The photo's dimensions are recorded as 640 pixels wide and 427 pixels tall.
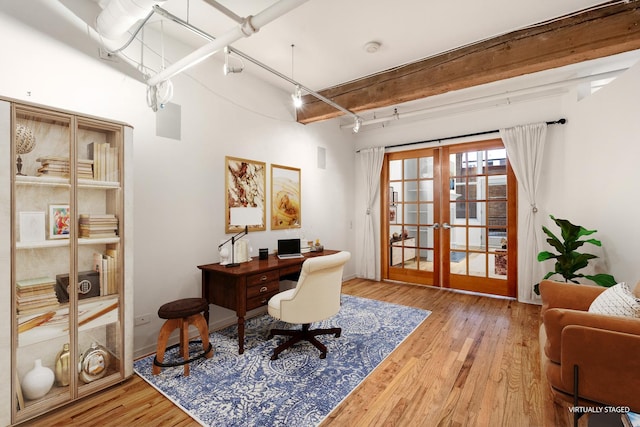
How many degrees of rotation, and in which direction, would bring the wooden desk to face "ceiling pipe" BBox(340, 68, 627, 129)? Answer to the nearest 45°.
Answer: approximately 45° to its left

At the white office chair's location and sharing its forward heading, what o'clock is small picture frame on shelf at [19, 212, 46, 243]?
The small picture frame on shelf is roughly at 10 o'clock from the white office chair.

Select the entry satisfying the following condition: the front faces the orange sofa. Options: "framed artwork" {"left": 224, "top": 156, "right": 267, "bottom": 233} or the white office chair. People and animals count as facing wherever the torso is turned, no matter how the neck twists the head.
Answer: the framed artwork

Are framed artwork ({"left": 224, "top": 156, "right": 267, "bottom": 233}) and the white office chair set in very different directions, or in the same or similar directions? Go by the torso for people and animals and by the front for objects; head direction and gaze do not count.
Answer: very different directions

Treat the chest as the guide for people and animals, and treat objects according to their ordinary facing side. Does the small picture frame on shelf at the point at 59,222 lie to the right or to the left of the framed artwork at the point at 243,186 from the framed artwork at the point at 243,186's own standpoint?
on its right

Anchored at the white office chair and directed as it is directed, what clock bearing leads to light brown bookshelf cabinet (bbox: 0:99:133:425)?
The light brown bookshelf cabinet is roughly at 10 o'clock from the white office chair.

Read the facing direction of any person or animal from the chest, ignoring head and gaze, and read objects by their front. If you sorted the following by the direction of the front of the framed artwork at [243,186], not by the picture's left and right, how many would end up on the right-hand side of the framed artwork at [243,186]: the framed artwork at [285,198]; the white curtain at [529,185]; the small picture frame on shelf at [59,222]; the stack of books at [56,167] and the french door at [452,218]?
2

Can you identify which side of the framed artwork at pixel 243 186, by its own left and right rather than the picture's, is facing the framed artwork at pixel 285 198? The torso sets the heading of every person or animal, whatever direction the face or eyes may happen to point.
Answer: left

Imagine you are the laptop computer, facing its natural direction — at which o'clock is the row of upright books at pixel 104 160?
The row of upright books is roughly at 3 o'clock from the laptop computer.

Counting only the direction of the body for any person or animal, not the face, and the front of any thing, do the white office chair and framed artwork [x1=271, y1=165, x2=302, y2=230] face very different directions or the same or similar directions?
very different directions

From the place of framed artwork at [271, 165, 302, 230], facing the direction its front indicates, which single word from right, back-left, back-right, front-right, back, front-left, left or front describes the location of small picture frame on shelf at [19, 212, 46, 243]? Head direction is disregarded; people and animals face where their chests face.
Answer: right

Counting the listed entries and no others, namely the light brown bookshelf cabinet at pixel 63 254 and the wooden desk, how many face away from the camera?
0

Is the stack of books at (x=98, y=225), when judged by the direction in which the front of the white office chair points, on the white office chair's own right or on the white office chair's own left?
on the white office chair's own left

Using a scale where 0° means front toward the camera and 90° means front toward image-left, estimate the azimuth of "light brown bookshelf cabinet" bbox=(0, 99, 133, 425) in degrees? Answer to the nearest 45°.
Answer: approximately 315°

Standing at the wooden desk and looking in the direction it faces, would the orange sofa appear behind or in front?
in front

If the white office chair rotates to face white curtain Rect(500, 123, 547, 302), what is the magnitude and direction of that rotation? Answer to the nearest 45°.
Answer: approximately 90° to its right

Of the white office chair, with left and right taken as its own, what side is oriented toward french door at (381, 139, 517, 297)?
right

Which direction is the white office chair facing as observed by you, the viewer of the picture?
facing away from the viewer and to the left of the viewer
